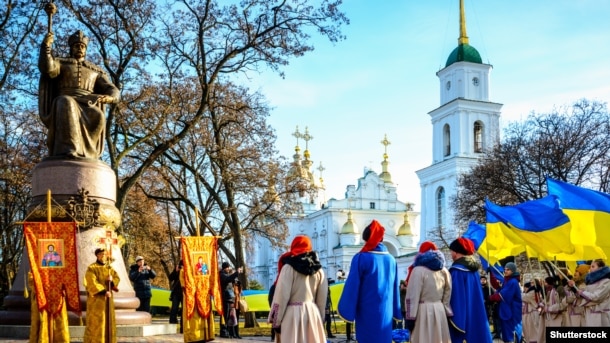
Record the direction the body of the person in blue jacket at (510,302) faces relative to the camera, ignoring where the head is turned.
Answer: to the viewer's left

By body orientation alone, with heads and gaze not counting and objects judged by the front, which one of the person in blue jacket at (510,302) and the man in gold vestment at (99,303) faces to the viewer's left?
the person in blue jacket

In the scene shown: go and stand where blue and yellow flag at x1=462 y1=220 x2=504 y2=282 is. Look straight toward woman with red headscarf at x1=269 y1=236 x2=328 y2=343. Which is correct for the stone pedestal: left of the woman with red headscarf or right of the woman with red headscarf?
right

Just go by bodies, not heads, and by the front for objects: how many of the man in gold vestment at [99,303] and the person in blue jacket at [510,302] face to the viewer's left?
1

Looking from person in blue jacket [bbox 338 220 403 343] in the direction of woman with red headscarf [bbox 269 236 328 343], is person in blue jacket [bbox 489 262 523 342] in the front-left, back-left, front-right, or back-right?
back-right

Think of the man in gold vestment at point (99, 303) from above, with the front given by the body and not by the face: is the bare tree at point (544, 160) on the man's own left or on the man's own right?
on the man's own left

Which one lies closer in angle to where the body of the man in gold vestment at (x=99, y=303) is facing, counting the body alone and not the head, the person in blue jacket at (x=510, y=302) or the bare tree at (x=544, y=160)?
the person in blue jacket

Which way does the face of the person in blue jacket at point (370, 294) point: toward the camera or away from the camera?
away from the camera

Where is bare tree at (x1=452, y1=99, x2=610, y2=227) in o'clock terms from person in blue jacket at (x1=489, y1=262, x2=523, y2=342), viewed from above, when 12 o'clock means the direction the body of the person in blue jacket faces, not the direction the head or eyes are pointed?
The bare tree is roughly at 3 o'clock from the person in blue jacket.

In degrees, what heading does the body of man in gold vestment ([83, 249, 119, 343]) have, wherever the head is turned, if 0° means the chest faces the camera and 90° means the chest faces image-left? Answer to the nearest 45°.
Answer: approximately 315°

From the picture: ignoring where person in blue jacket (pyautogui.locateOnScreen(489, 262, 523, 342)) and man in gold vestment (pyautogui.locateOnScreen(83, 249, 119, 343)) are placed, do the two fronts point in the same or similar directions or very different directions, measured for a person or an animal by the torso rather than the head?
very different directions
